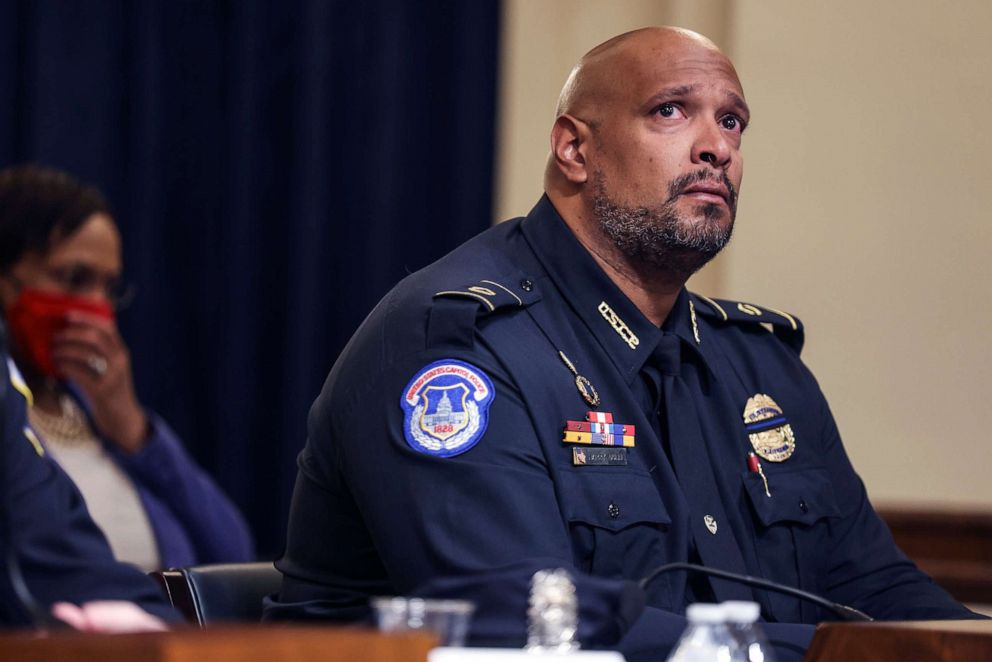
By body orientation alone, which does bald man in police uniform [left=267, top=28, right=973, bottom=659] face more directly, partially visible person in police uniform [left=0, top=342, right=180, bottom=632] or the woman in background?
the partially visible person in police uniform

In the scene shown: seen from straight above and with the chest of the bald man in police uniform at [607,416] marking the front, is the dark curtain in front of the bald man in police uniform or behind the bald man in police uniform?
behind

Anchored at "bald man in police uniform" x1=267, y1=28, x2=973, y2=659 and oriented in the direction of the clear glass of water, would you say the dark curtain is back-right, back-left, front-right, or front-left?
back-right

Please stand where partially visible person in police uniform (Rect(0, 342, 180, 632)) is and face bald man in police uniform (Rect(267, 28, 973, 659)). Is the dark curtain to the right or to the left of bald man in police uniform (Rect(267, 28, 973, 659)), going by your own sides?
left

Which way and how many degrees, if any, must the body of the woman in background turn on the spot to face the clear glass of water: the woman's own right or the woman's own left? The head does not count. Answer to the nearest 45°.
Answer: approximately 45° to the woman's own right

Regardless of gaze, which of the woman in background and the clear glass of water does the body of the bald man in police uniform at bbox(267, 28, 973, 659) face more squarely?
the clear glass of water

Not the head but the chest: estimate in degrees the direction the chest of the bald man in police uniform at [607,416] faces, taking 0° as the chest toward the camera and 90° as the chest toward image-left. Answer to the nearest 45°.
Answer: approximately 315°

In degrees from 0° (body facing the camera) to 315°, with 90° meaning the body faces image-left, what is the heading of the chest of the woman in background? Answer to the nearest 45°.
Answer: approximately 315°

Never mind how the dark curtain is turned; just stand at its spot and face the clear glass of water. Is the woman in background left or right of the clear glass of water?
right
